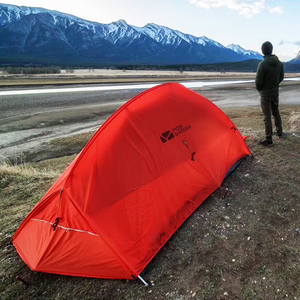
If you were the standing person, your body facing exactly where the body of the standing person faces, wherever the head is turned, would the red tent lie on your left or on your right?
on your left

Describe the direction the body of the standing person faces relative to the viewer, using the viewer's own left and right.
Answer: facing away from the viewer and to the left of the viewer
